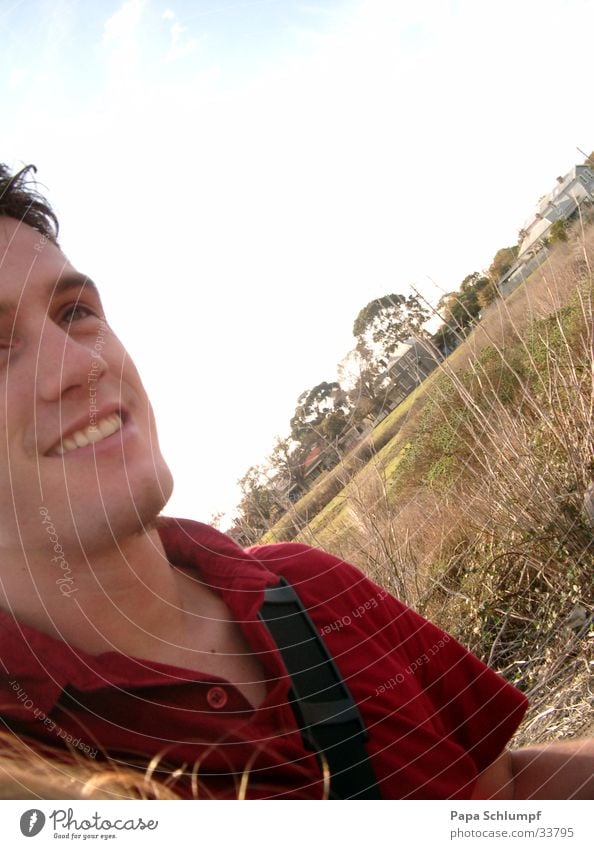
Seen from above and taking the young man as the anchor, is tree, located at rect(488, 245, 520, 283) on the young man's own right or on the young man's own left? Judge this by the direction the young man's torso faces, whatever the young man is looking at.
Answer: on the young man's own left

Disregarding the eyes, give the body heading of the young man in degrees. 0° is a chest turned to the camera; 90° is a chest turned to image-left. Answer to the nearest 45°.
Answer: approximately 0°

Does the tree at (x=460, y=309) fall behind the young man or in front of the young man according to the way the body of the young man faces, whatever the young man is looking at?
behind

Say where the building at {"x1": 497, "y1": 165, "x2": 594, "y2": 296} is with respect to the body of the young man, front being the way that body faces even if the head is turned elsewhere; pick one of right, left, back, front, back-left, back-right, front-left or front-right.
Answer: back-left

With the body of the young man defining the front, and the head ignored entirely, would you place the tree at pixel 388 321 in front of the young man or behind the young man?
behind

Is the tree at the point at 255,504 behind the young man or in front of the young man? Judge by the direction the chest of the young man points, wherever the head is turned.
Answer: behind

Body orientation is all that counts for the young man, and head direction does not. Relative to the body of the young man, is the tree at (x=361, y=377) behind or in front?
behind
